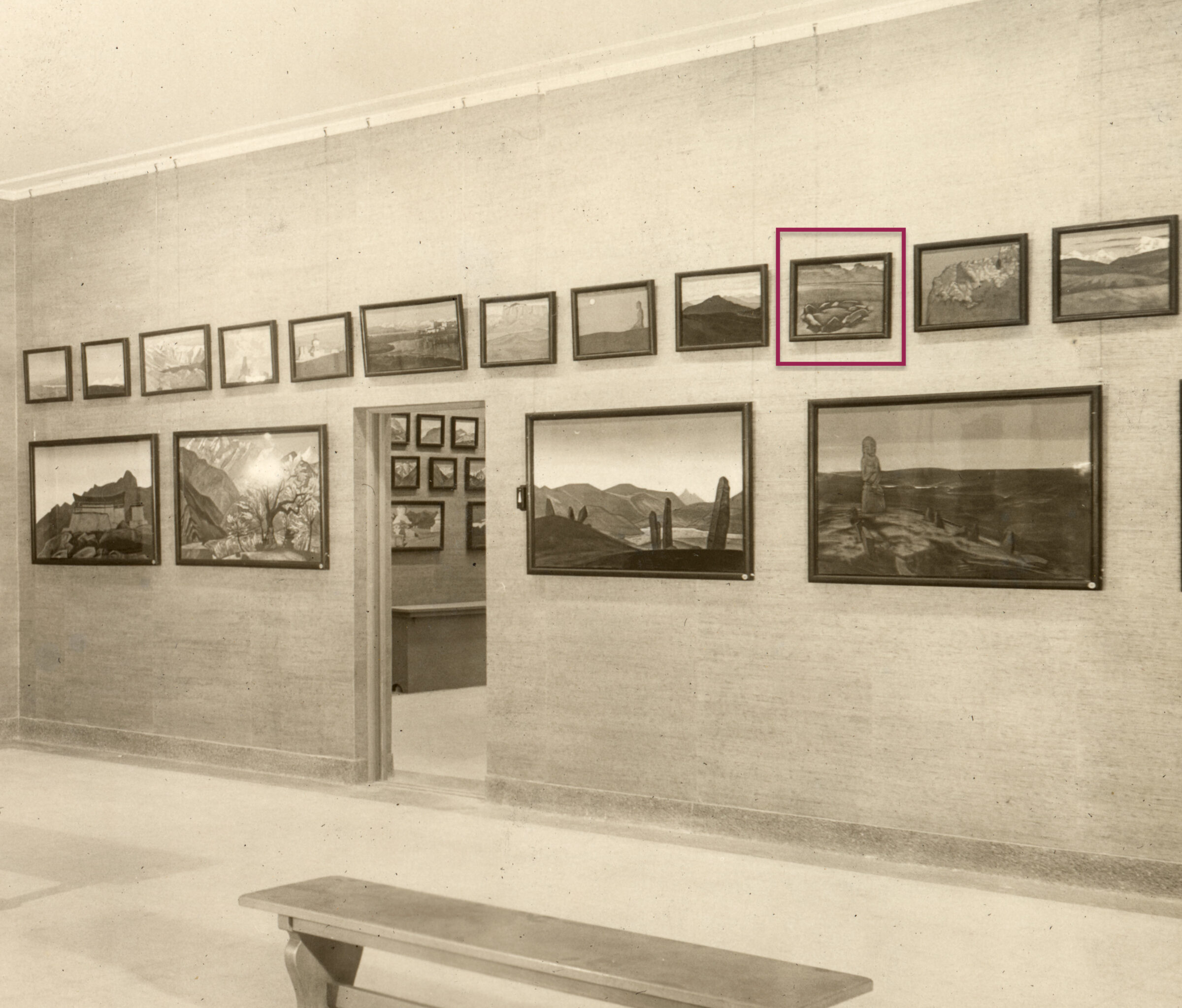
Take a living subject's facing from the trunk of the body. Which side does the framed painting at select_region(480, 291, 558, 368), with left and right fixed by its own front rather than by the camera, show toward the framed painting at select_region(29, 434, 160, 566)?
right

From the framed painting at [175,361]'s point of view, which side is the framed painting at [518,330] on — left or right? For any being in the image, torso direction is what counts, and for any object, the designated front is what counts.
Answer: on its left

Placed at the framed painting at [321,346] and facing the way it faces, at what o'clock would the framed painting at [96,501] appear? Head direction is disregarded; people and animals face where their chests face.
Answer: the framed painting at [96,501] is roughly at 3 o'clock from the framed painting at [321,346].

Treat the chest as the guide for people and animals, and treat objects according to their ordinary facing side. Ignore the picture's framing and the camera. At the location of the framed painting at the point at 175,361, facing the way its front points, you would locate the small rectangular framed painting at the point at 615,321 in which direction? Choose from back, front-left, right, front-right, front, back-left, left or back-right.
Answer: left

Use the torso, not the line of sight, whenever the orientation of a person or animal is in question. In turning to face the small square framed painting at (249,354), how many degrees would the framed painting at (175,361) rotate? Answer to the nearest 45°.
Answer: approximately 90° to its left

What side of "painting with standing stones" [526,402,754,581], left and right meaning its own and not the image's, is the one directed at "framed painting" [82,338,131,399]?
right

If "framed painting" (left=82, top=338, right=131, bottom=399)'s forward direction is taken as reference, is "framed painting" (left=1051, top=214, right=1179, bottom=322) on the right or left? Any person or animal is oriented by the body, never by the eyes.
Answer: on its left

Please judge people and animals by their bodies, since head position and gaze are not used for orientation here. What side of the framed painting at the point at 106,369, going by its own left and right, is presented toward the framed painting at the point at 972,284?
left

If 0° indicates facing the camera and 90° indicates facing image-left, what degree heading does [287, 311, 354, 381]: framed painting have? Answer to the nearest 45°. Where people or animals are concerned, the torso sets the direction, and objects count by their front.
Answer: approximately 45°

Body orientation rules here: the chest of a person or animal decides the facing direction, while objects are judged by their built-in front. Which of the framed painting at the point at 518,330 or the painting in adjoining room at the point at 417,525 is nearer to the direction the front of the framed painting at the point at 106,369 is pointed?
the framed painting

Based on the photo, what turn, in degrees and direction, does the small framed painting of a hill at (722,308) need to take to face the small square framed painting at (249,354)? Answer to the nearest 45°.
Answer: approximately 90° to its right

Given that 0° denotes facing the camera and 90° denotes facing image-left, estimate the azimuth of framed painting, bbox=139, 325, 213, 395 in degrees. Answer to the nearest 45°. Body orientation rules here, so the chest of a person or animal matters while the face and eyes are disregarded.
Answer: approximately 45°
